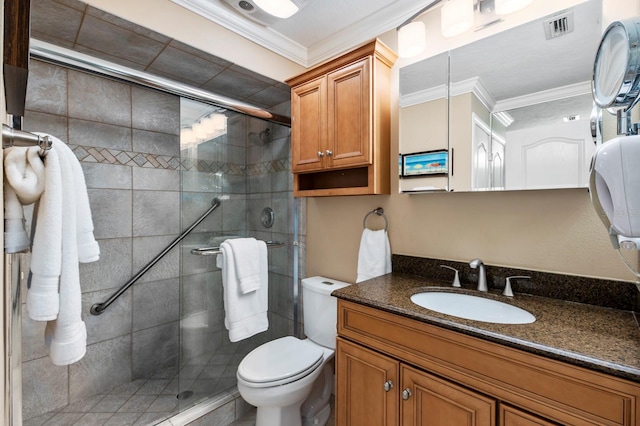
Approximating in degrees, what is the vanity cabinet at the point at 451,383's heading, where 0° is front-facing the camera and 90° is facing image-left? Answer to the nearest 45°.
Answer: approximately 45°

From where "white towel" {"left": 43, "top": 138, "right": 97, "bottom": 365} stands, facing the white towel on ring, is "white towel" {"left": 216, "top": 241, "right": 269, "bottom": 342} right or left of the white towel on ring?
left

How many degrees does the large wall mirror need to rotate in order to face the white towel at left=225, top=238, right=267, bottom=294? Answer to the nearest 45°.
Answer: approximately 45° to its right

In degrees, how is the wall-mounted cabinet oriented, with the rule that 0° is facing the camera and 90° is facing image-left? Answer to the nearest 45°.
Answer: approximately 45°

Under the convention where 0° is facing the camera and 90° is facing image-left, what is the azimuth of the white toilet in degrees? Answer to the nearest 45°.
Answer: approximately 45°

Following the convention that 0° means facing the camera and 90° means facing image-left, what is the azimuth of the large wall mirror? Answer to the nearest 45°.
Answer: approximately 45°

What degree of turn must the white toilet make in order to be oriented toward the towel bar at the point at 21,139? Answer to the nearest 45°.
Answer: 0° — it already faces it

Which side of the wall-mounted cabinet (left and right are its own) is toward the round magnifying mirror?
left
